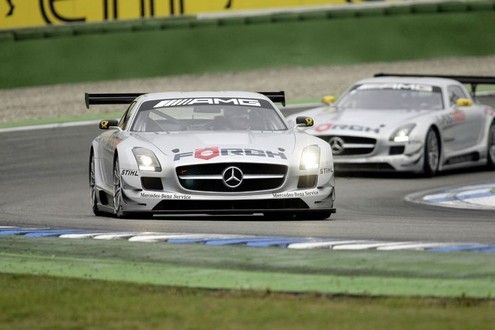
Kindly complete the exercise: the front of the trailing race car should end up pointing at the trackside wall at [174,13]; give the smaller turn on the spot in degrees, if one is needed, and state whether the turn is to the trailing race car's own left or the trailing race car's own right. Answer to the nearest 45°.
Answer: approximately 90° to the trailing race car's own right

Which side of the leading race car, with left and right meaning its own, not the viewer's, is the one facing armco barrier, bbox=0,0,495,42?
back

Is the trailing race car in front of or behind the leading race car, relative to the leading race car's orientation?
behind

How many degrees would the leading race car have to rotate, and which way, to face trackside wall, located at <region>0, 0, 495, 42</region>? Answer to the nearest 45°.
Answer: approximately 180°

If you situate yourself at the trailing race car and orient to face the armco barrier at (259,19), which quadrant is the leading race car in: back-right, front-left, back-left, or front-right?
back-left
